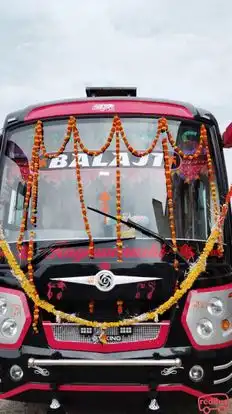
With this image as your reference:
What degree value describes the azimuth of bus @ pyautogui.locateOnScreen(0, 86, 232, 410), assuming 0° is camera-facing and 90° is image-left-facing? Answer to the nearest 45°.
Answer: approximately 0°
